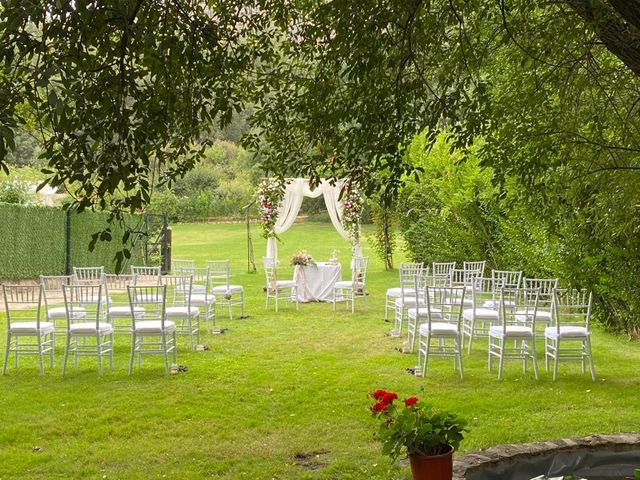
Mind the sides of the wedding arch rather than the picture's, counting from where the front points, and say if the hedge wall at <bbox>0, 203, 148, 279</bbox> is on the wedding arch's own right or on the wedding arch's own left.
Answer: on the wedding arch's own right

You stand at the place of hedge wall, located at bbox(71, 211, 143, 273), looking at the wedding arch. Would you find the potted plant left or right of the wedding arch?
right

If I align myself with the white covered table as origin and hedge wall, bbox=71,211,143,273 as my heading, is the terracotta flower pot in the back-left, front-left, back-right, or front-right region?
back-left

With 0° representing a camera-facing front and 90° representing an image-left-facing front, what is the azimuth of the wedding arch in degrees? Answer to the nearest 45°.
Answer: approximately 0°

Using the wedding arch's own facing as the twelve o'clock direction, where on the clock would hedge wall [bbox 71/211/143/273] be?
The hedge wall is roughly at 4 o'clock from the wedding arch.

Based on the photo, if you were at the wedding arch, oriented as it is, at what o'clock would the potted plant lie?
The potted plant is roughly at 12 o'clock from the wedding arch.

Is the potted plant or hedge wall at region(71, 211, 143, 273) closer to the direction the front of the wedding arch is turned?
the potted plant

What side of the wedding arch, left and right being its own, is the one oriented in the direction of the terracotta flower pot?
front
